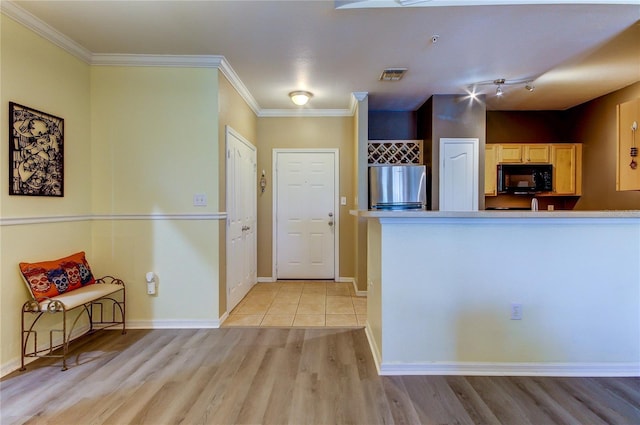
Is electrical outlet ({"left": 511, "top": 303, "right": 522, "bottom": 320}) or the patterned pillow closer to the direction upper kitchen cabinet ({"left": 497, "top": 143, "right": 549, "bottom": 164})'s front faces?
the electrical outlet

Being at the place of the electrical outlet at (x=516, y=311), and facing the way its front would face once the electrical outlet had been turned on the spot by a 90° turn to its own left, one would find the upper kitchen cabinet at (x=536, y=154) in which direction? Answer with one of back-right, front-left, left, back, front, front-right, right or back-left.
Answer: left

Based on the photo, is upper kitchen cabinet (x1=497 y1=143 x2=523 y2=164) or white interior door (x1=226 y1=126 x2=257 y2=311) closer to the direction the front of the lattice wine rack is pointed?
the white interior door

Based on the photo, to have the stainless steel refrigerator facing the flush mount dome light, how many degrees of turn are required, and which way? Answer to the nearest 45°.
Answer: approximately 90° to its right

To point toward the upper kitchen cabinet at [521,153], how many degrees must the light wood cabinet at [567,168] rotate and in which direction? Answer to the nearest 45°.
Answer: approximately 45° to its right

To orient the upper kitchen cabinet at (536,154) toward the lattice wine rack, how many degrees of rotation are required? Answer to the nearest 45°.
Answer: approximately 45° to its right

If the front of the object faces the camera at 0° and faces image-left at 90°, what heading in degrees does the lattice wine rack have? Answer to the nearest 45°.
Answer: approximately 0°

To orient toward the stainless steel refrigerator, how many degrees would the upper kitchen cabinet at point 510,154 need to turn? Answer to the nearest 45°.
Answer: approximately 45° to its right
